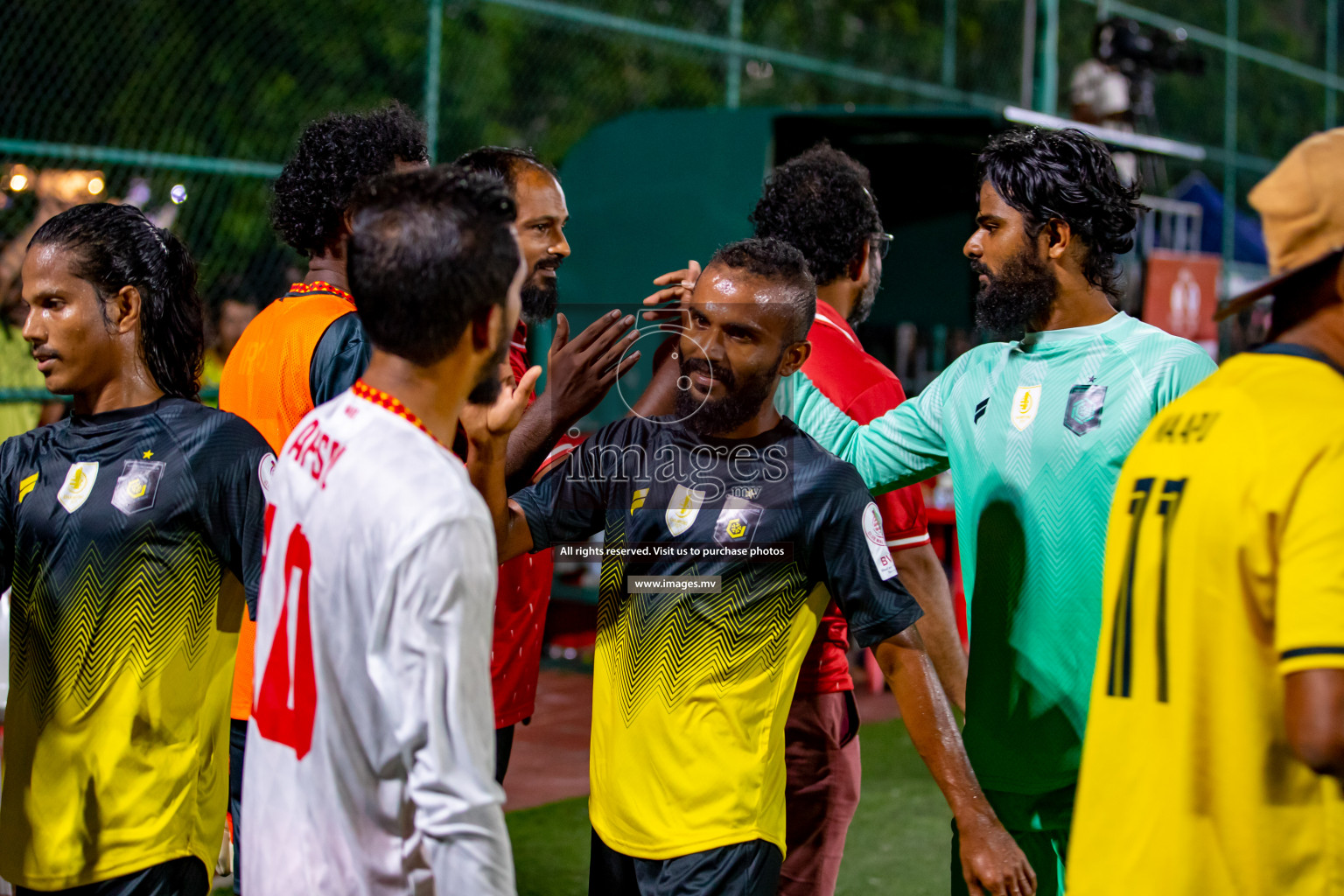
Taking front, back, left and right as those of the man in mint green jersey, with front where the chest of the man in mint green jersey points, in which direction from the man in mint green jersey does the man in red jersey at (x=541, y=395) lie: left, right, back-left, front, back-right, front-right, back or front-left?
front-right

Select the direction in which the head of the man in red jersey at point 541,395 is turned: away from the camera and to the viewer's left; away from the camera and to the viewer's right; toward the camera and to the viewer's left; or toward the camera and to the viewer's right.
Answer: toward the camera and to the viewer's right

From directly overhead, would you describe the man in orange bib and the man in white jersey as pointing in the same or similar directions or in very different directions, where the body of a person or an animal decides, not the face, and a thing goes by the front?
same or similar directions

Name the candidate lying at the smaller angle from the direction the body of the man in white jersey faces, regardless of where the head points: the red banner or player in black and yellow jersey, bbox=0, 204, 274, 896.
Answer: the red banner

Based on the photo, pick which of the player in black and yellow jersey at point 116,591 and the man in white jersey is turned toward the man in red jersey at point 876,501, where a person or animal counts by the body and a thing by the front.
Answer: the man in white jersey

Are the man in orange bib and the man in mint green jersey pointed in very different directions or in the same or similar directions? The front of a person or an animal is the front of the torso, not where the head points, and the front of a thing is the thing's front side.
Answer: very different directions

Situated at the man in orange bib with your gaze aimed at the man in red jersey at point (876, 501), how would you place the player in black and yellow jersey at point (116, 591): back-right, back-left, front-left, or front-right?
back-right

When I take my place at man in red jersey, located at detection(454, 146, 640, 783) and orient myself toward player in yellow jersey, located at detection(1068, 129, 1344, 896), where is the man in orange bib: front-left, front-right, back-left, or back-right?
back-right

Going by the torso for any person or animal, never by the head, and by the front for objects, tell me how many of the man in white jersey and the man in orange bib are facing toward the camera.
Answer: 0

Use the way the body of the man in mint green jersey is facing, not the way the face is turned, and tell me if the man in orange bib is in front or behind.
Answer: in front

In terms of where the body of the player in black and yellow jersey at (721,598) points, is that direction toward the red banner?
no

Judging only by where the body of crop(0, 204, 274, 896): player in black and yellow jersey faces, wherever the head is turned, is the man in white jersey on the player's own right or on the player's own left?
on the player's own left

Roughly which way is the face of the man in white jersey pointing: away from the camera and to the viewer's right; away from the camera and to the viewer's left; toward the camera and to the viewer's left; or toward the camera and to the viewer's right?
away from the camera and to the viewer's right

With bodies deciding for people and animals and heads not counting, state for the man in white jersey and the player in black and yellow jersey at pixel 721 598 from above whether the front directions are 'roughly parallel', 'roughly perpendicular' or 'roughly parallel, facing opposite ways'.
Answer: roughly parallel, facing opposite ways

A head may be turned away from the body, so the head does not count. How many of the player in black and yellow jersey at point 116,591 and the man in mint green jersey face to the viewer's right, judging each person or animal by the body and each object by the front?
0

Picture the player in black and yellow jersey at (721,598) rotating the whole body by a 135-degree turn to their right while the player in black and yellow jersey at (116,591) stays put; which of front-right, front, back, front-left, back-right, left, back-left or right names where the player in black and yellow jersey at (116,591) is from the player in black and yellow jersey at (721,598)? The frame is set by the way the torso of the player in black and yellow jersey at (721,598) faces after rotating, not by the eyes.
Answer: left
